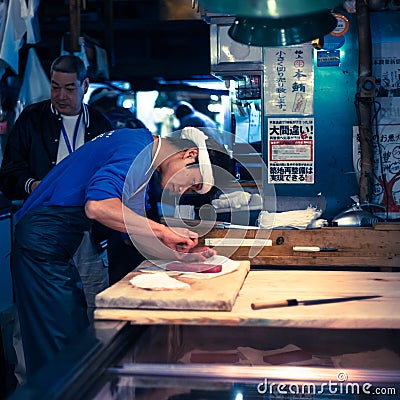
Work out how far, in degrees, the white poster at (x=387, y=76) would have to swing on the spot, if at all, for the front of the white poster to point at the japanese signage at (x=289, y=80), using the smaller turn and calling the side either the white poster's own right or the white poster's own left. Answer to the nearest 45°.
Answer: approximately 90° to the white poster's own right

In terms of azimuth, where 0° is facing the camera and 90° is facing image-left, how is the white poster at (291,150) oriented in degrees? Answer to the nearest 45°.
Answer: approximately 0°

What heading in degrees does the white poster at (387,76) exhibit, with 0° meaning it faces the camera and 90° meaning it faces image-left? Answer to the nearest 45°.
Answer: approximately 0°

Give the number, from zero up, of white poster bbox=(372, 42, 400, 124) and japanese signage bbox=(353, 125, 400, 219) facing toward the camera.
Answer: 2

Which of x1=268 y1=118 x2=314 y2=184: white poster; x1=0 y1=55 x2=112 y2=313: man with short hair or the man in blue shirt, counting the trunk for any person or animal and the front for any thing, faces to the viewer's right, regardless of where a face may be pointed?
the man in blue shirt

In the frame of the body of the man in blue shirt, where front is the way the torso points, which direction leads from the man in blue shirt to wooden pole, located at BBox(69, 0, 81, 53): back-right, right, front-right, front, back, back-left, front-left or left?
left

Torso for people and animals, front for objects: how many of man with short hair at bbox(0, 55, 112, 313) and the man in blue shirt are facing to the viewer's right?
1

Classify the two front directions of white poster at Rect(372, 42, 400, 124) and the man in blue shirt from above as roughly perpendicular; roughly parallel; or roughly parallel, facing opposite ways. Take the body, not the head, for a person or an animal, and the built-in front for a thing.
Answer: roughly perpendicular

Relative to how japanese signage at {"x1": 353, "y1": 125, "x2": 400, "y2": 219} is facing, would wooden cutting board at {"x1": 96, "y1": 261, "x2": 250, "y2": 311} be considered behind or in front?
in front

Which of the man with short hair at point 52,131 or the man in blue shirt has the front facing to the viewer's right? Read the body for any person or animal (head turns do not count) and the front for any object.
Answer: the man in blue shirt

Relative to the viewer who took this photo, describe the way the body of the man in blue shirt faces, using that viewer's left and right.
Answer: facing to the right of the viewer

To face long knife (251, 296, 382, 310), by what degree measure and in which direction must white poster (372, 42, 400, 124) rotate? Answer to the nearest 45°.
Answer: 0° — it already faces it

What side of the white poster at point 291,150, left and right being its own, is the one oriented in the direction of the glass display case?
front
